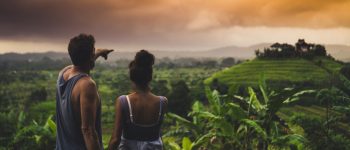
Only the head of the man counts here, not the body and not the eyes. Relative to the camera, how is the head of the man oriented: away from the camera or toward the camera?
away from the camera

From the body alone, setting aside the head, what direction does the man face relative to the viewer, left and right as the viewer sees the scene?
facing away from the viewer and to the right of the viewer
